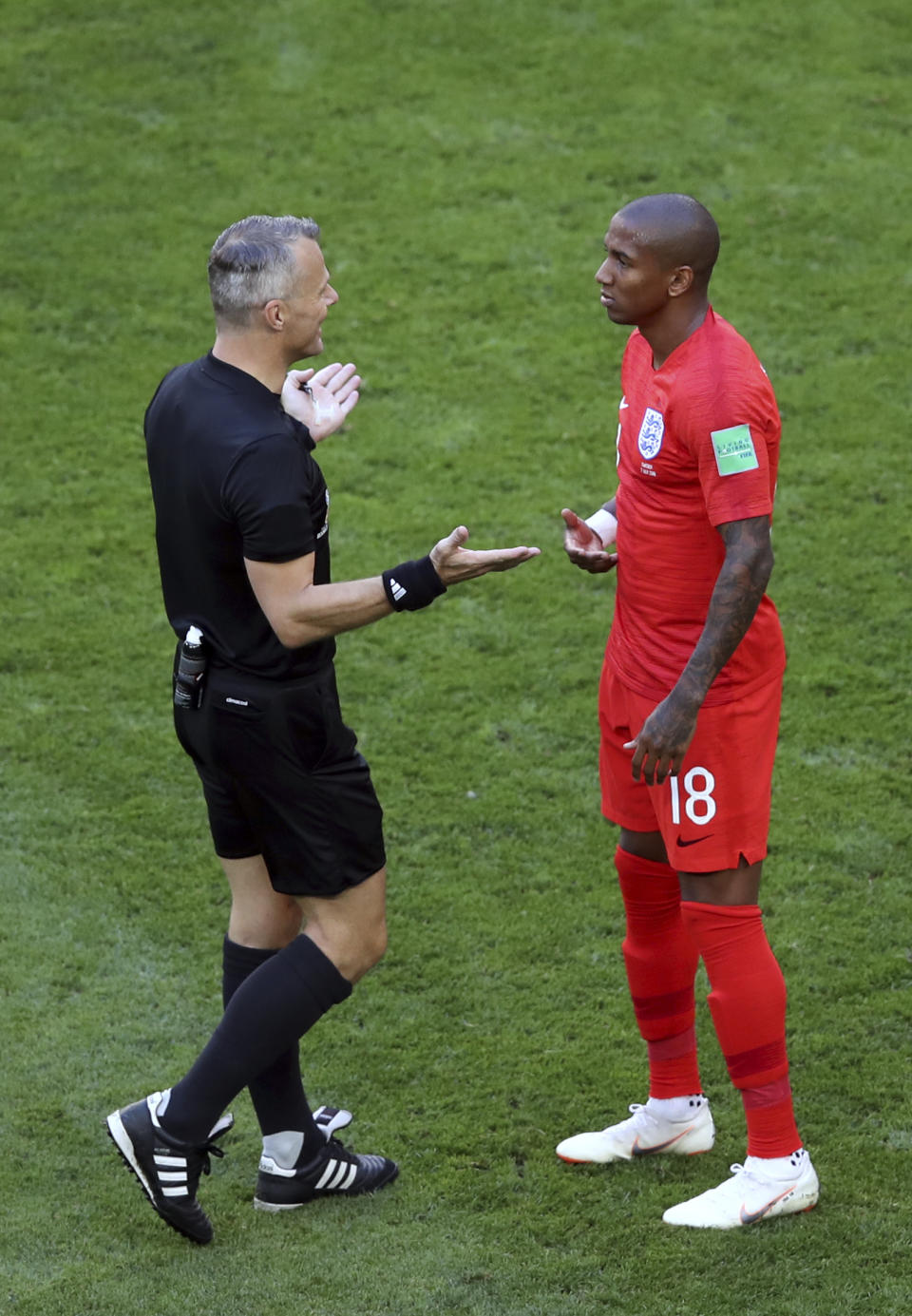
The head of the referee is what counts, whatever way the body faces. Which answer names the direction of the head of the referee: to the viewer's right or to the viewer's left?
to the viewer's right

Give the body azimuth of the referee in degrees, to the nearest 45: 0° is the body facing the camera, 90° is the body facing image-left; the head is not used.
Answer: approximately 225°
